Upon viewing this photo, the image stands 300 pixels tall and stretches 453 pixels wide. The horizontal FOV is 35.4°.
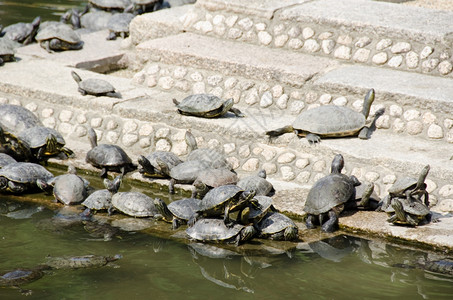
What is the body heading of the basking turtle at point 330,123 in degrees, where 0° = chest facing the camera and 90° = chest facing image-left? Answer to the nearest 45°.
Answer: approximately 270°

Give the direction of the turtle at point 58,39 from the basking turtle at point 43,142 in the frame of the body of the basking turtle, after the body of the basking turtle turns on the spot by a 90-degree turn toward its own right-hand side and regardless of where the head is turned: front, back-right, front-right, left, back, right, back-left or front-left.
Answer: back-right

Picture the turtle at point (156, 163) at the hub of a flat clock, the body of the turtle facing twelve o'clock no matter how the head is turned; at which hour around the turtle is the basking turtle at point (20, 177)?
The basking turtle is roughly at 1 o'clock from the turtle.

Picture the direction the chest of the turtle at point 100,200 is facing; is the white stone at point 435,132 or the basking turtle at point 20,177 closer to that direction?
the white stone

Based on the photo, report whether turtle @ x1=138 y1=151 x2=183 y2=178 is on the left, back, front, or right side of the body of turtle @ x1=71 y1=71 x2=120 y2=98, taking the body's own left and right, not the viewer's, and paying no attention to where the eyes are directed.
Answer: left

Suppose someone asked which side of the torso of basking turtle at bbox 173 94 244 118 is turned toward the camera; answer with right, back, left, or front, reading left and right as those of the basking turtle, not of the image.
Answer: right

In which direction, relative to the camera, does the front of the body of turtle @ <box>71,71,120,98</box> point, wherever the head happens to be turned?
to the viewer's left
